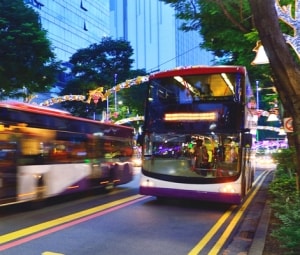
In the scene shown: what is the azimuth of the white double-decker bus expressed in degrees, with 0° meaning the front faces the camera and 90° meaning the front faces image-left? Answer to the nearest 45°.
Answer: approximately 0°
